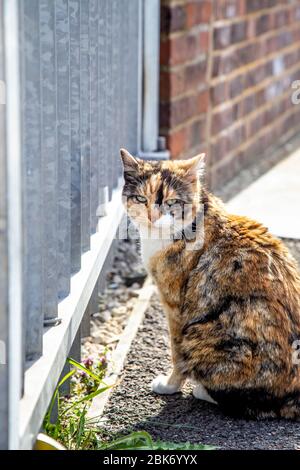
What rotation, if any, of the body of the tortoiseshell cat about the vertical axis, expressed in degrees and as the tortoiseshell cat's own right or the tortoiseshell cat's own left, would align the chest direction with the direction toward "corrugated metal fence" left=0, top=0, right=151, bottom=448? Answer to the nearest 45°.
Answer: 0° — it already faces it

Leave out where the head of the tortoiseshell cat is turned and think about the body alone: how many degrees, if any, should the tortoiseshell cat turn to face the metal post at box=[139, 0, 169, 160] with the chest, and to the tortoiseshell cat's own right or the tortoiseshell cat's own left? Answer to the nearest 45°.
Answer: approximately 90° to the tortoiseshell cat's own right

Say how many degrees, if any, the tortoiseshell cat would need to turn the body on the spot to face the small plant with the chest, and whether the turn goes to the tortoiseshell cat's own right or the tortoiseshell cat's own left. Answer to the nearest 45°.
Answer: approximately 45° to the tortoiseshell cat's own left

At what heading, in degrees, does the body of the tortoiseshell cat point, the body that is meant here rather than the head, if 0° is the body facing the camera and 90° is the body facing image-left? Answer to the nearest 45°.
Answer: approximately 90°
